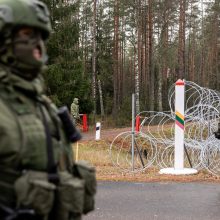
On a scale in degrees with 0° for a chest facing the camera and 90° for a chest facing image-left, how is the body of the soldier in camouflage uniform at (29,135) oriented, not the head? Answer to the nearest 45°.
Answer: approximately 315°

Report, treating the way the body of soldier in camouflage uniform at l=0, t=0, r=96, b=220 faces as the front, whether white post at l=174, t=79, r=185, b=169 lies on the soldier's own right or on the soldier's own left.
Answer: on the soldier's own left
